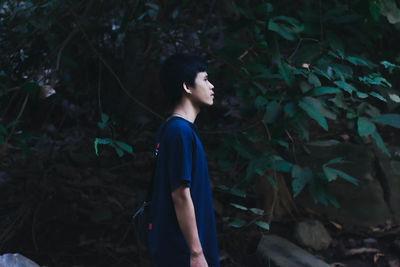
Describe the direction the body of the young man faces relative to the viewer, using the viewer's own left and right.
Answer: facing to the right of the viewer

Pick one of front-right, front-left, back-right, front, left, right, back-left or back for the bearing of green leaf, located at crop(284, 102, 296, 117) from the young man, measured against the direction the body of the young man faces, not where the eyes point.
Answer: front-left

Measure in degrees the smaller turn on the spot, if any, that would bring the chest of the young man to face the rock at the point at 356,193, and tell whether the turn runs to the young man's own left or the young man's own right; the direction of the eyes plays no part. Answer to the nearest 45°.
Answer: approximately 45° to the young man's own left

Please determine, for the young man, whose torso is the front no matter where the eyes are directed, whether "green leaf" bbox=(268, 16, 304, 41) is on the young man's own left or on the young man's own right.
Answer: on the young man's own left

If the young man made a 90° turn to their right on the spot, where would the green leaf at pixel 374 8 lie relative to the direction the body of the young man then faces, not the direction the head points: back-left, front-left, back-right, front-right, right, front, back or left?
back-left

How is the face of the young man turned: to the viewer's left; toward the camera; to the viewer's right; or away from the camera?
to the viewer's right
